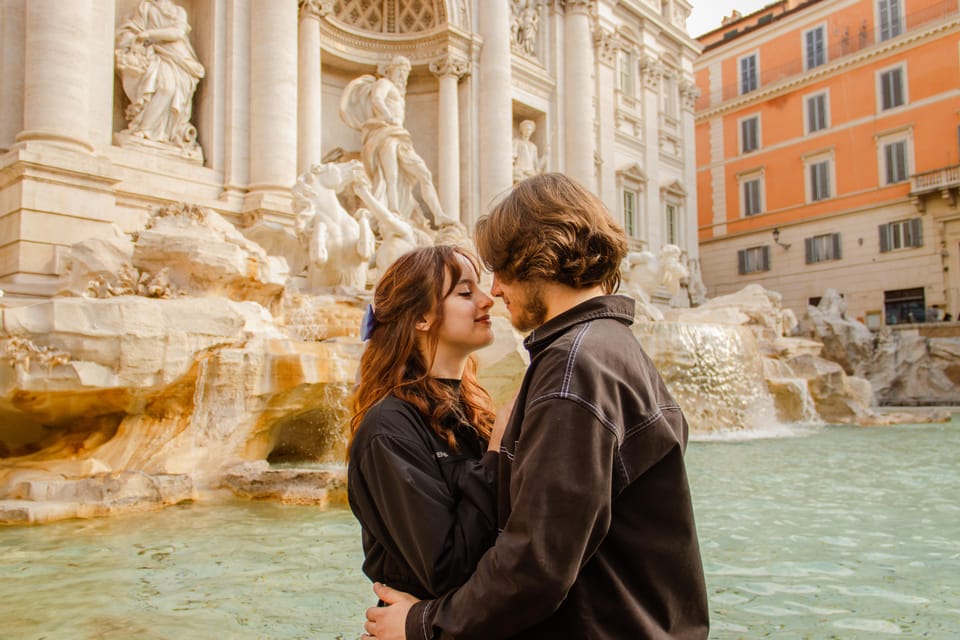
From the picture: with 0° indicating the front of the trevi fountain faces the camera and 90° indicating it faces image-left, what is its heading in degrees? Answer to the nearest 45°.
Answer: approximately 315°

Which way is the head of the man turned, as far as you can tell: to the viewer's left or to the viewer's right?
to the viewer's left

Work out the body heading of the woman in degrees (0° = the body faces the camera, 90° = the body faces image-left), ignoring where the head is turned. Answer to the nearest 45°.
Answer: approximately 270°

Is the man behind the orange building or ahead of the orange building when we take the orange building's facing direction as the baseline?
ahead

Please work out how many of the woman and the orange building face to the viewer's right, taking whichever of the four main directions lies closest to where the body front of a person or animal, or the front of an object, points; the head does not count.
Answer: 1

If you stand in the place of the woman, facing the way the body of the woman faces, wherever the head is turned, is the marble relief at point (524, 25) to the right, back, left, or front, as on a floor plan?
left

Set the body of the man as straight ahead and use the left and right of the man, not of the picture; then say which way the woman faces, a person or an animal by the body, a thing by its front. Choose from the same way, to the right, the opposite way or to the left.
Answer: the opposite way

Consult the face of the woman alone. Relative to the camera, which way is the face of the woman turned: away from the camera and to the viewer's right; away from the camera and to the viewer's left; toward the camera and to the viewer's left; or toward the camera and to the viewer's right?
toward the camera and to the viewer's right

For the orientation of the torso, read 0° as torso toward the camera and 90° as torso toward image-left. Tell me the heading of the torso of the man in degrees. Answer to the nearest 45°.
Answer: approximately 90°

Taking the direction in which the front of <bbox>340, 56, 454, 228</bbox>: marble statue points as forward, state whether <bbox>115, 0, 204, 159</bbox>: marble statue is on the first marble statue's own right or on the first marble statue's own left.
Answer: on the first marble statue's own right

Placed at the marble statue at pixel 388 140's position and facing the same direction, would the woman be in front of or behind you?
in front
